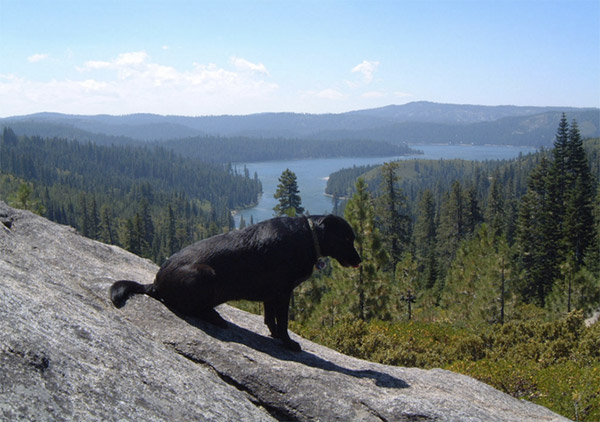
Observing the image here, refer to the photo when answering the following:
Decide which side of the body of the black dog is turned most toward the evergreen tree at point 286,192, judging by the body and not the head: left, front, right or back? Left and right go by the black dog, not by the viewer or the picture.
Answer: left

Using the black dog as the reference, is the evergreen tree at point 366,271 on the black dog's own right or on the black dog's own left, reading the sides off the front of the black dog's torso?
on the black dog's own left

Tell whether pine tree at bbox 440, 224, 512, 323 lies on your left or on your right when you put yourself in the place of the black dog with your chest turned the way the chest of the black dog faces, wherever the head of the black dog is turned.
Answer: on your left

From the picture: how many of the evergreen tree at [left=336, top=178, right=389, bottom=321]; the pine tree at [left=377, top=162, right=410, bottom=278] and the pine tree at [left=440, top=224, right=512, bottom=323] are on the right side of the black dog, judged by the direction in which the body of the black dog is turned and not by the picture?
0

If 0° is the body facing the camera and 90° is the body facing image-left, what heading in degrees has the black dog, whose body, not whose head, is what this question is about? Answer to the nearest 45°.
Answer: approximately 270°

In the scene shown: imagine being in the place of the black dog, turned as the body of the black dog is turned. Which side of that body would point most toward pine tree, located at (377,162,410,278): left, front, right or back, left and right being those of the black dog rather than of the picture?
left

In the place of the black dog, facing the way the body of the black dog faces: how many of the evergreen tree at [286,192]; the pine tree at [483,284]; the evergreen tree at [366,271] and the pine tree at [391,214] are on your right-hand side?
0

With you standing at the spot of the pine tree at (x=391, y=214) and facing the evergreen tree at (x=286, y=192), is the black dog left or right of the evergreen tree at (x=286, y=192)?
left

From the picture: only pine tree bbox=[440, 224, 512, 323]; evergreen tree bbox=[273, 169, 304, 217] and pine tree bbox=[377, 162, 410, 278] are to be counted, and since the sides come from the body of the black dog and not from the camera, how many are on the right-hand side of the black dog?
0

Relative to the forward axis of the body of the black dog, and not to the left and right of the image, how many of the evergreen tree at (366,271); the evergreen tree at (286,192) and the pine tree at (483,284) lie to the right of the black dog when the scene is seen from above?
0

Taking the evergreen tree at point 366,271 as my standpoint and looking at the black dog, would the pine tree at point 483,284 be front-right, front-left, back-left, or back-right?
back-left
